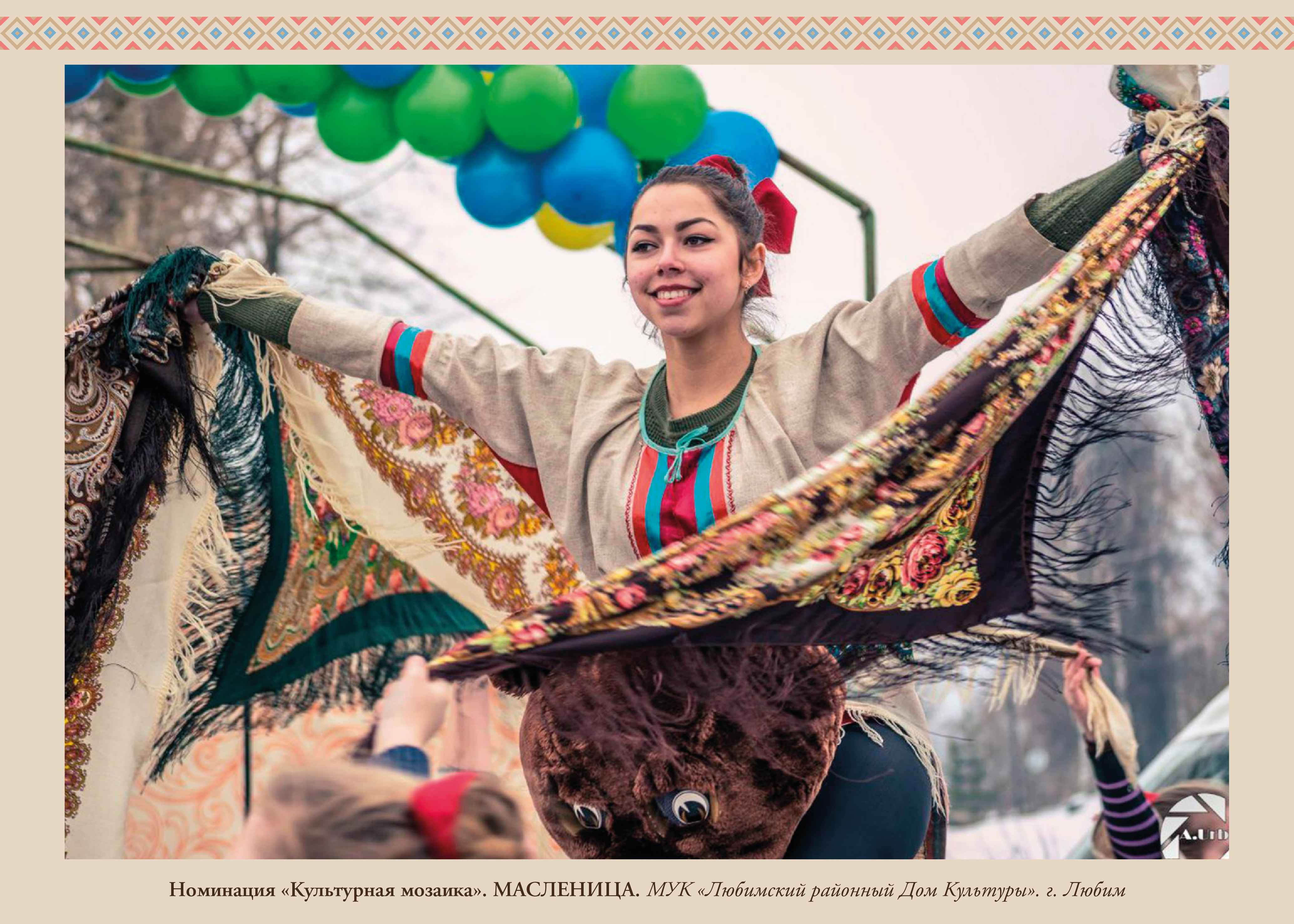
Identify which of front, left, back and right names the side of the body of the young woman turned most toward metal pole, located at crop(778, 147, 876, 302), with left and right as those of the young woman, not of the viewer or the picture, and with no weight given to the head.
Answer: back

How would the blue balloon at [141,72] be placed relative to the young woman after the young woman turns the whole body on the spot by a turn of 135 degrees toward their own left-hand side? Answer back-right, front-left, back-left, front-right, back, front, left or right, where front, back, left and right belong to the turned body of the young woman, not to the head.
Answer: left

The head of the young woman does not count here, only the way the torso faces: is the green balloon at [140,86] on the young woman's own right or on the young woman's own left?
on the young woman's own right

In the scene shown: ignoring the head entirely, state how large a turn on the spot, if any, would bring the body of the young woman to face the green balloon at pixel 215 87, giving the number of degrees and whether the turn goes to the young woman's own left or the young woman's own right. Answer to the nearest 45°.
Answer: approximately 135° to the young woman's own right

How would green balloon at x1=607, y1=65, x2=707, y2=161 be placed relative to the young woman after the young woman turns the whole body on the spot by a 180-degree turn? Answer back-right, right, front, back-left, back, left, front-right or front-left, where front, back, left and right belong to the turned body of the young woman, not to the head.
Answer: front

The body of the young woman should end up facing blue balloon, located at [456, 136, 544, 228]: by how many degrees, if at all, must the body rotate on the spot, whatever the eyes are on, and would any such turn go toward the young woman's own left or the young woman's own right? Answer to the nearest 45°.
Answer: approximately 180°

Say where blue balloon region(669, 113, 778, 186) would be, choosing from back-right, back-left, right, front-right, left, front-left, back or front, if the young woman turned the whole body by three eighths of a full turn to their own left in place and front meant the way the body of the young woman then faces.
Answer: front-left

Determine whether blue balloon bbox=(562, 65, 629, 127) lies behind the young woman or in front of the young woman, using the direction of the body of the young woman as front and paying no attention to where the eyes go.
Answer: behind

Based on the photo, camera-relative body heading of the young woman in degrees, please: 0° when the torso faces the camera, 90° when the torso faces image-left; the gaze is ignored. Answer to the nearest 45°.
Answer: approximately 0°

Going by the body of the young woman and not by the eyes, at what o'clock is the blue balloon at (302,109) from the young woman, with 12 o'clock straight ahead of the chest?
The blue balloon is roughly at 5 o'clock from the young woman.

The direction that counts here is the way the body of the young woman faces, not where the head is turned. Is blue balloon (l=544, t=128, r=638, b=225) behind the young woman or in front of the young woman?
behind

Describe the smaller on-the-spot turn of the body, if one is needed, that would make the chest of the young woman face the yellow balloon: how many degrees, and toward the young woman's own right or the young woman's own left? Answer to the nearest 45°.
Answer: approximately 180°
